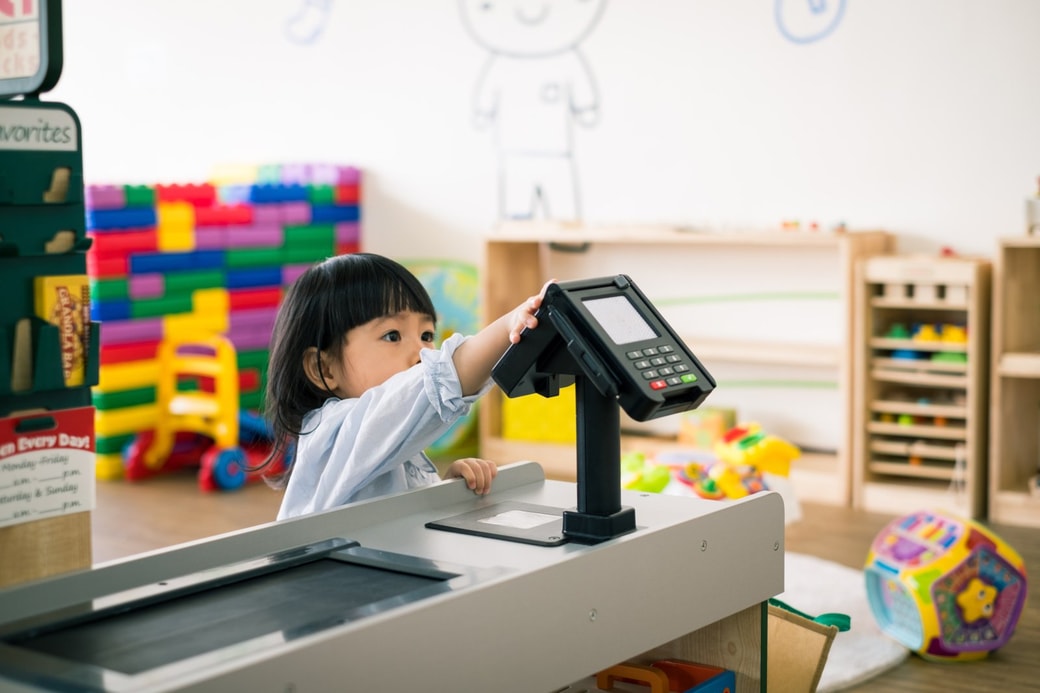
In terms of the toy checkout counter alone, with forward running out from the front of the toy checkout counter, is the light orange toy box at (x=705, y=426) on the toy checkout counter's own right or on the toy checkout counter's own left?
on the toy checkout counter's own left

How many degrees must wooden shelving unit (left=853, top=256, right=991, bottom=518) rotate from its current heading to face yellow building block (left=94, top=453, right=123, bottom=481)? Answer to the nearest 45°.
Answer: approximately 90° to its right

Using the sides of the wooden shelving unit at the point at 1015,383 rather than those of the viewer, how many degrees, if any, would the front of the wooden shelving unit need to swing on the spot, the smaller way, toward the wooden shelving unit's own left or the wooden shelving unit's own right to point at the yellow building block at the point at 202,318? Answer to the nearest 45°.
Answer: approximately 90° to the wooden shelving unit's own right

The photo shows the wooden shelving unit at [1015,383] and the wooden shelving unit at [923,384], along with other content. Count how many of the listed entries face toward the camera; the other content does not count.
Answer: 2

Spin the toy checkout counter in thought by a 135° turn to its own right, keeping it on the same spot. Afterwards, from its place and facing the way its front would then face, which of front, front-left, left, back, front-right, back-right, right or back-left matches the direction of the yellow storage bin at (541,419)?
right

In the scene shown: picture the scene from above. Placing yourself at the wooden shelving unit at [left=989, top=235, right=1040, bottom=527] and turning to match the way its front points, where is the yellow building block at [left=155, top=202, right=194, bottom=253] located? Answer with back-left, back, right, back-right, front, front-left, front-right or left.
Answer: right

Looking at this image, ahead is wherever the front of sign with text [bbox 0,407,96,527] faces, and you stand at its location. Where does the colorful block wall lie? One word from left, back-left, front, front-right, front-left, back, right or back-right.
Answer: back-left

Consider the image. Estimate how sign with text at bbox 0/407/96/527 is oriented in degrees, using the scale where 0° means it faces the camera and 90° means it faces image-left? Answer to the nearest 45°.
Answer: approximately 315°
